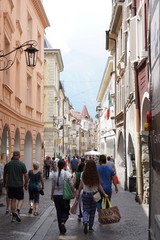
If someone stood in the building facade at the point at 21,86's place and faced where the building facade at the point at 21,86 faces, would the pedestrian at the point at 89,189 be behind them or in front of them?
in front

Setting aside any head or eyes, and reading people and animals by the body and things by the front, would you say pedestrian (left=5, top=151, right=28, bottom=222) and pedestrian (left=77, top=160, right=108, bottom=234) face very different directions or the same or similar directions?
same or similar directions

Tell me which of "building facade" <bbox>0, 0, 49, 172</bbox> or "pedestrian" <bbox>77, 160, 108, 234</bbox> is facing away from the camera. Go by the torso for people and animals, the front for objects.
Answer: the pedestrian

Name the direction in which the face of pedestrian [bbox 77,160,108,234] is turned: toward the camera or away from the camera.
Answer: away from the camera

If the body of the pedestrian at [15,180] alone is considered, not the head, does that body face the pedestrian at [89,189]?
no

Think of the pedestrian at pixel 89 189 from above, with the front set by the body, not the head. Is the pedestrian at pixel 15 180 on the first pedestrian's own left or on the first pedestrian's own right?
on the first pedestrian's own left

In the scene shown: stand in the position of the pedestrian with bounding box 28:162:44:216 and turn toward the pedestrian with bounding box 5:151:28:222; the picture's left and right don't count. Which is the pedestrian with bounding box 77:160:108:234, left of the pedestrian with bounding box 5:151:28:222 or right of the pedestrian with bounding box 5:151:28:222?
left

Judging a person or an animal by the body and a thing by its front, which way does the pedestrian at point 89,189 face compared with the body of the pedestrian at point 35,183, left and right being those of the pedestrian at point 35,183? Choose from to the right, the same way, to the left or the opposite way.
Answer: the same way

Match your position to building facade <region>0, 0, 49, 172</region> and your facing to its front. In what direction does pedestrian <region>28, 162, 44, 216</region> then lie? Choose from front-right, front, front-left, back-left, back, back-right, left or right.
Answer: front-right

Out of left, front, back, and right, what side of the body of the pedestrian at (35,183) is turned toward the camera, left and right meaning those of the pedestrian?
back

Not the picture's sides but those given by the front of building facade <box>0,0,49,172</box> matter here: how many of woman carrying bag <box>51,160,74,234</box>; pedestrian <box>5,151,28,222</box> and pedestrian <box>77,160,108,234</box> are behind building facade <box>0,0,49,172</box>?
0

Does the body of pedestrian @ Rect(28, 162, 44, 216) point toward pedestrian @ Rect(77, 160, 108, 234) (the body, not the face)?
no

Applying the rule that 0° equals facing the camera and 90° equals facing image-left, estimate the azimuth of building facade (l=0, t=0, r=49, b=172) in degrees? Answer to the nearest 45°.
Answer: approximately 315°

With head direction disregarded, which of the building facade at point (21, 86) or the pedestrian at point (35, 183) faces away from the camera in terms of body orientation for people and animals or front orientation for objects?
the pedestrian

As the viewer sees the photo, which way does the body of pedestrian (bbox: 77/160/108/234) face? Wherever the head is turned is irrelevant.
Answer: away from the camera
